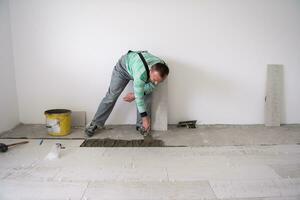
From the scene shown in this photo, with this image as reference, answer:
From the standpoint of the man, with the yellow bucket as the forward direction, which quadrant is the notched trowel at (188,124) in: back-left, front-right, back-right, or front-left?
back-right

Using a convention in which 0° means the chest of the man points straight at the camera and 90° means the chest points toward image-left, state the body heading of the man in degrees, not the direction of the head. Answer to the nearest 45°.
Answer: approximately 315°

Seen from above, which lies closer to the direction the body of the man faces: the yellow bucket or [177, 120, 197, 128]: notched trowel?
the notched trowel

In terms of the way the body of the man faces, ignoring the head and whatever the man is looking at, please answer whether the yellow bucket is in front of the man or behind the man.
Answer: behind

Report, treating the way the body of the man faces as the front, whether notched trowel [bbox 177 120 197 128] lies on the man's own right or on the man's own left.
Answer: on the man's own left
